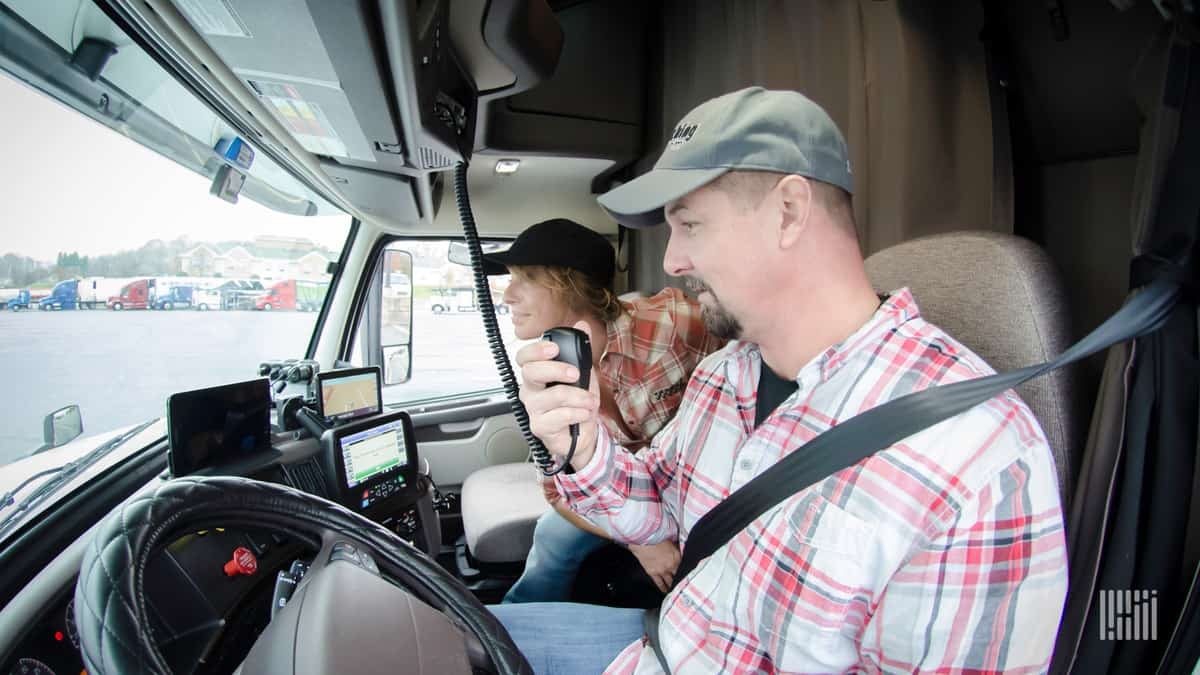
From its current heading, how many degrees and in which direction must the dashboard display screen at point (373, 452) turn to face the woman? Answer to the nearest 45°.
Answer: approximately 45° to its left

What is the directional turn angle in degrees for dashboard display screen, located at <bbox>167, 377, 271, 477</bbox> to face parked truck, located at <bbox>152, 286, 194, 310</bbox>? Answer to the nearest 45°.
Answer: approximately 135° to its left

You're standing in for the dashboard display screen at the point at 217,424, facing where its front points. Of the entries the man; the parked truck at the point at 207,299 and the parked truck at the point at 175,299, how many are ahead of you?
1

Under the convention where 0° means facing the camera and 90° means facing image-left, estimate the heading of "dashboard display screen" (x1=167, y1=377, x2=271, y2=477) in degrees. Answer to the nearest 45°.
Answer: approximately 315°

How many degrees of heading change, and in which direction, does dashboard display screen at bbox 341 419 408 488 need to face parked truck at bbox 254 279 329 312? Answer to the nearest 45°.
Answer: approximately 135° to its left

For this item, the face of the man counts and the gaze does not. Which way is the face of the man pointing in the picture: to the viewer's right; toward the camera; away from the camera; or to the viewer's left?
to the viewer's left

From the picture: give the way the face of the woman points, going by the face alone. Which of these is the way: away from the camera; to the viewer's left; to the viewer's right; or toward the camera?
to the viewer's left

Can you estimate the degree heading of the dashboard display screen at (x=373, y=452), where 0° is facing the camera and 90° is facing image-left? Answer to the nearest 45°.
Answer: approximately 315°

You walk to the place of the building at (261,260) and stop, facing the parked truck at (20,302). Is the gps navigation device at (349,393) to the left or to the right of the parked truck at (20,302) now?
left

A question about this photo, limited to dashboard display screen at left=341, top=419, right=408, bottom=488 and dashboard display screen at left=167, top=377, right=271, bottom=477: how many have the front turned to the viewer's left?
0
